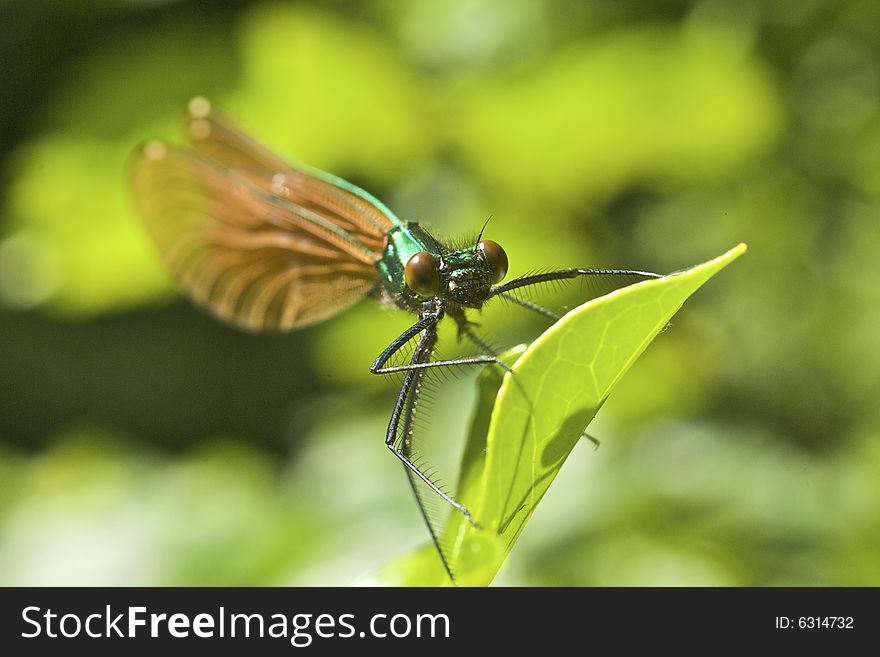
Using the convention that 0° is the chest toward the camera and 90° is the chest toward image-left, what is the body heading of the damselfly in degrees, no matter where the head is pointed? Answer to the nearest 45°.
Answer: approximately 315°
